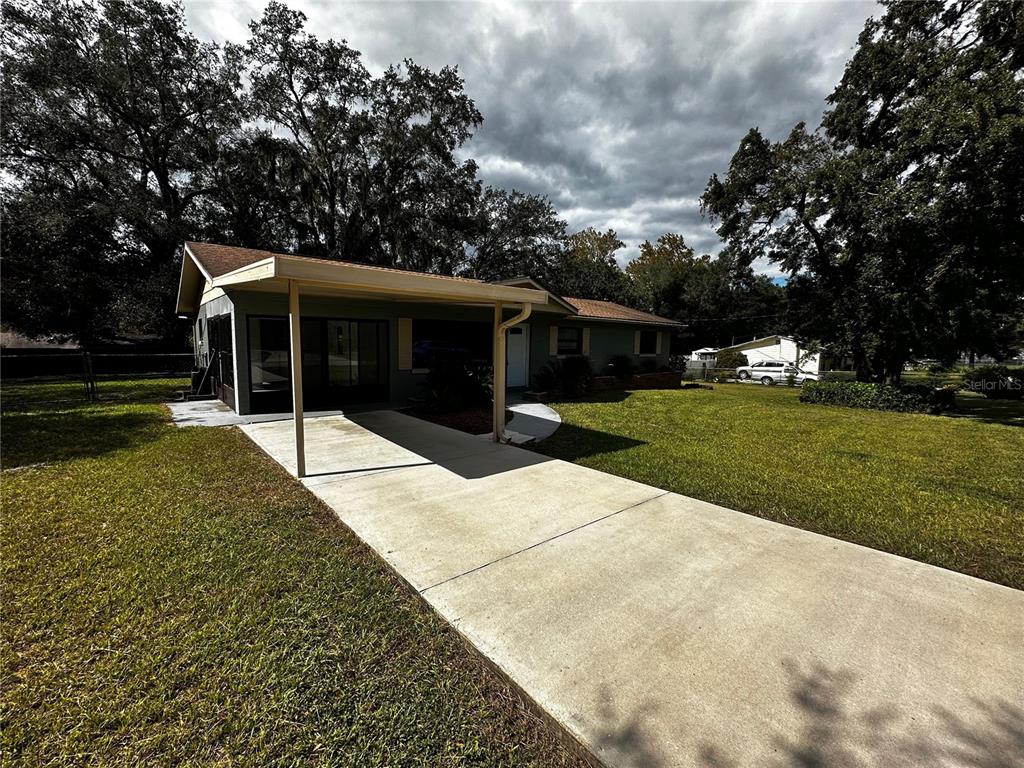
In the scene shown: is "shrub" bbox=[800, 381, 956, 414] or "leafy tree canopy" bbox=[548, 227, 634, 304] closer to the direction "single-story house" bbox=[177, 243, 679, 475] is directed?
the shrub

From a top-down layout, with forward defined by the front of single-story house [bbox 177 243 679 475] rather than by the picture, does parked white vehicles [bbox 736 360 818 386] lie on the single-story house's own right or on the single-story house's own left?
on the single-story house's own left

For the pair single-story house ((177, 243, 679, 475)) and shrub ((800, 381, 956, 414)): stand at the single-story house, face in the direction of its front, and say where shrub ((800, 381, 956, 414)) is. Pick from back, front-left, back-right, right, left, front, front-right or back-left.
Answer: front-left

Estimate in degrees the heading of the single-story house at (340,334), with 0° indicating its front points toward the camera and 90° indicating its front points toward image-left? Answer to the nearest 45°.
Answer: approximately 315°

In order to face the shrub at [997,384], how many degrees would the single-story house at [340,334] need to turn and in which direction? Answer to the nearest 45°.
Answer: approximately 45° to its left

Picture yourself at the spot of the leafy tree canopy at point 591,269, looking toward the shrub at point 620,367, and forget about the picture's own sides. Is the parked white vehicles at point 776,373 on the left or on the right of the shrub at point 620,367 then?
left

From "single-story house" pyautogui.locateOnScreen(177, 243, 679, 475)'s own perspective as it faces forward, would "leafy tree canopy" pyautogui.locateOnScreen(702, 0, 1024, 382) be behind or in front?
in front

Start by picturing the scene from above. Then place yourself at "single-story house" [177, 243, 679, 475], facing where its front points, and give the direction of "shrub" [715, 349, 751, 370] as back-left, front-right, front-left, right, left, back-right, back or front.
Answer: left

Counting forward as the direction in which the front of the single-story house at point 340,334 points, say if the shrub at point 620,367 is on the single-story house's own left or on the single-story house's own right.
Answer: on the single-story house's own left

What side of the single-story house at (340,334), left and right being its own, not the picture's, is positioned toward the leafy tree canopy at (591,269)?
left
